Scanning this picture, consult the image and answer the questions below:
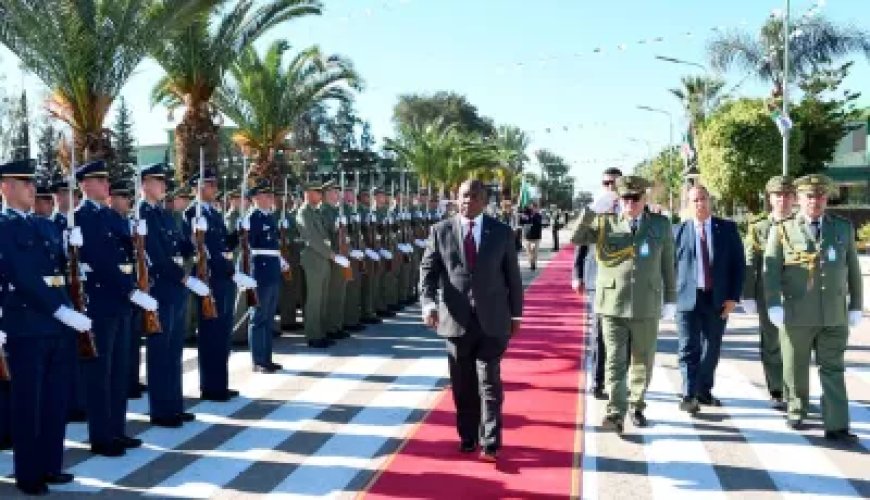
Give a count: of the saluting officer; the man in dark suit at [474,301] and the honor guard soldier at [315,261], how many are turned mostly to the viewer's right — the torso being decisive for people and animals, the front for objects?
1

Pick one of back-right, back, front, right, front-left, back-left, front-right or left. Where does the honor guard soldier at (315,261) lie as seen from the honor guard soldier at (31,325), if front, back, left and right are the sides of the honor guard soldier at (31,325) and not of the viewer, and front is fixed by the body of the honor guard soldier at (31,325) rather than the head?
left

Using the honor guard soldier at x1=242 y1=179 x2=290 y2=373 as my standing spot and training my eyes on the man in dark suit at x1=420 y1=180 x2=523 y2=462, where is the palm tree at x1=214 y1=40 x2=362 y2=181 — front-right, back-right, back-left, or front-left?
back-left

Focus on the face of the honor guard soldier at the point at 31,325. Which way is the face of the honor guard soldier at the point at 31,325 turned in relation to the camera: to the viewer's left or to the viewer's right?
to the viewer's right

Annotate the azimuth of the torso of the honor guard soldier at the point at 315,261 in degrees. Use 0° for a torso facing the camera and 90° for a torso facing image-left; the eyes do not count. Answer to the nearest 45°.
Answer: approximately 270°

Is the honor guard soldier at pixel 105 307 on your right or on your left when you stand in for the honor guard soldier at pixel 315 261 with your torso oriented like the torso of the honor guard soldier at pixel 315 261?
on your right

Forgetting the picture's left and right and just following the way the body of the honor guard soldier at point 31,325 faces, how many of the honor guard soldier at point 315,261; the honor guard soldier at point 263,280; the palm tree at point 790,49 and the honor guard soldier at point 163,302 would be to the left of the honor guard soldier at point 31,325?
4

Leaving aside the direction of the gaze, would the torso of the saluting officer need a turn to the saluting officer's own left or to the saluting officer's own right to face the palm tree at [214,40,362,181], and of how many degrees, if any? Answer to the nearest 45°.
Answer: approximately 135° to the saluting officer's own right

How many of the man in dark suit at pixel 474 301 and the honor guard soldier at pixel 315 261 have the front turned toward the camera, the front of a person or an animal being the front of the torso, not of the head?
1

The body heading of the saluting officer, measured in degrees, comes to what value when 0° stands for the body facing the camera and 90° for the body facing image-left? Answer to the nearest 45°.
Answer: approximately 0°

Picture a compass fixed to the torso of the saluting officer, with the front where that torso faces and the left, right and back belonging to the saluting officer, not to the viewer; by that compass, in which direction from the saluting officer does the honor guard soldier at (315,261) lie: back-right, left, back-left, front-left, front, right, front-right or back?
back-right

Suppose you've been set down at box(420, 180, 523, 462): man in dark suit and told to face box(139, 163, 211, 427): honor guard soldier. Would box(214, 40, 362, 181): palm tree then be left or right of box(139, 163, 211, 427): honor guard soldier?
right

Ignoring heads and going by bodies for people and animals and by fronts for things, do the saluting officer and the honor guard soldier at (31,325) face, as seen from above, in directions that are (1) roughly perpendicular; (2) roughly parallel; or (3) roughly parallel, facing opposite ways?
roughly perpendicular

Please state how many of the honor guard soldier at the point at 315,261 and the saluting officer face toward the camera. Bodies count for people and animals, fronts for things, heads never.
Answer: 1
